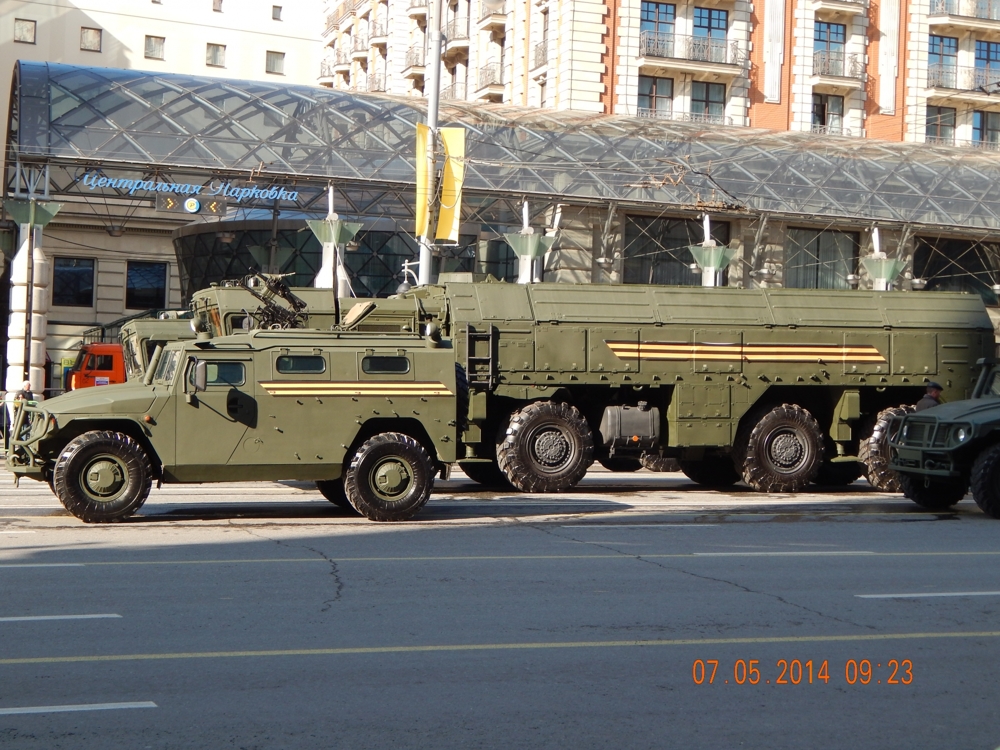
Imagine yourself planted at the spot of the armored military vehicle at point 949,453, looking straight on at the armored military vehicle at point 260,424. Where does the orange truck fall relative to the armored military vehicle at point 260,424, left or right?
right

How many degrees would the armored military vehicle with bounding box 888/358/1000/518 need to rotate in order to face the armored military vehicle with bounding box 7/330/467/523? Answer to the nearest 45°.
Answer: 0° — it already faces it

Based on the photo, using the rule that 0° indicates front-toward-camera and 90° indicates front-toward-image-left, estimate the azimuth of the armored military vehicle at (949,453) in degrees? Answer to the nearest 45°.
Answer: approximately 45°

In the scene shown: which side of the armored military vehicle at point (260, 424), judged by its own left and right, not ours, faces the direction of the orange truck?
right

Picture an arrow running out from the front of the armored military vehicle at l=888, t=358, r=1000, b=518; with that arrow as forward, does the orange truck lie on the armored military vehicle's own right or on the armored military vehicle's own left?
on the armored military vehicle's own right

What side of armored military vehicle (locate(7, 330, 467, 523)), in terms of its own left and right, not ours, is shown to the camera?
left

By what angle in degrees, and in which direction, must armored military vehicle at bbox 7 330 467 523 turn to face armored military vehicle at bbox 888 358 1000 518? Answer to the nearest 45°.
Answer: approximately 180°

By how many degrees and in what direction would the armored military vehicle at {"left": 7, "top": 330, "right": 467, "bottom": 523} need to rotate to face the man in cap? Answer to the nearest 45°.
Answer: approximately 180°
